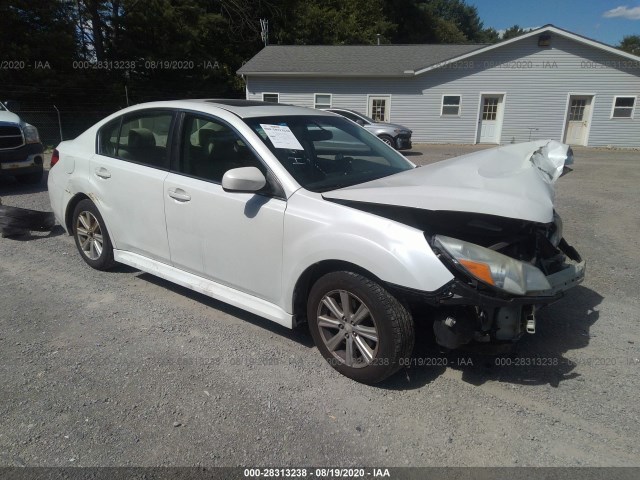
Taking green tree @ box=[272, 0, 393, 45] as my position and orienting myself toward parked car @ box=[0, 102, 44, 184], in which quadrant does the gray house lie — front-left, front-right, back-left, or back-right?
front-left

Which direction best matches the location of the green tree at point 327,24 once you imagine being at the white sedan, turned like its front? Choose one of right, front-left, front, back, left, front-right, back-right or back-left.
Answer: back-left

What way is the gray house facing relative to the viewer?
toward the camera

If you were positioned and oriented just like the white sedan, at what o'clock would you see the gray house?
The gray house is roughly at 8 o'clock from the white sedan.

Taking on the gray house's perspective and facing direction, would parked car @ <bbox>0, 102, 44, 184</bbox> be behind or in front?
in front

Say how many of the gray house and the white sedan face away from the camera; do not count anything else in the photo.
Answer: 0

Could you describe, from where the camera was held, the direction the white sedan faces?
facing the viewer and to the right of the viewer

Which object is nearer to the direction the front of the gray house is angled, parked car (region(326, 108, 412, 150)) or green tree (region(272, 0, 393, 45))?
the parked car

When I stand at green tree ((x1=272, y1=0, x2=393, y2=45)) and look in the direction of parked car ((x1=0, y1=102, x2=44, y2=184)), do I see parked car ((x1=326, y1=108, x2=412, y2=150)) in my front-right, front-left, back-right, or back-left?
front-left

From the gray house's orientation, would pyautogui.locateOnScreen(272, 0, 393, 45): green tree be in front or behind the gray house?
behind

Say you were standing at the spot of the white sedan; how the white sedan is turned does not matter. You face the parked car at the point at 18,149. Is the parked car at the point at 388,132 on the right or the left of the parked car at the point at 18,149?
right

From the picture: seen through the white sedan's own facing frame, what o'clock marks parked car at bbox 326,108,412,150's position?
The parked car is roughly at 8 o'clock from the white sedan.

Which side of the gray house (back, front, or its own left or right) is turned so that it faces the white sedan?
front

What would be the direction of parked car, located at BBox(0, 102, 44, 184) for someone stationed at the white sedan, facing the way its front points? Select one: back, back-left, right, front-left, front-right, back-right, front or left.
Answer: back
